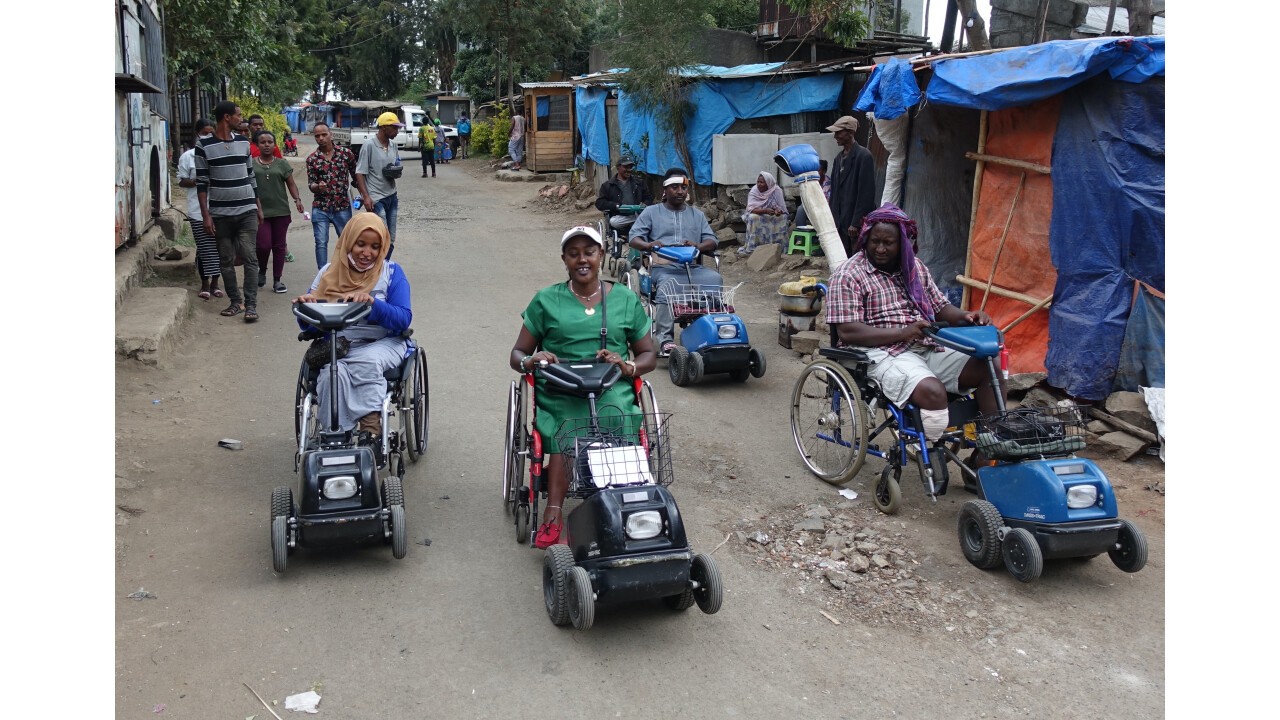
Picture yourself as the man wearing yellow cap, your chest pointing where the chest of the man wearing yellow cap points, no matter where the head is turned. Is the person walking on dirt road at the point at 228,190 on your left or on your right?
on your right

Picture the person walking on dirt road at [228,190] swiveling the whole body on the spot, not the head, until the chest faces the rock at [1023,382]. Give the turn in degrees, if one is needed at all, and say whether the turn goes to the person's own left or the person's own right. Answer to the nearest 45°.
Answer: approximately 45° to the person's own left

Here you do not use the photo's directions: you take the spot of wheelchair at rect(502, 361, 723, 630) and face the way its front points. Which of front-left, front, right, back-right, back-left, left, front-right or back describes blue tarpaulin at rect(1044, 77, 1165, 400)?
back-left

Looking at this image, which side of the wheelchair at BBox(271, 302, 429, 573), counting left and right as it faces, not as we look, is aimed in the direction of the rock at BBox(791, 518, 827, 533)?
left

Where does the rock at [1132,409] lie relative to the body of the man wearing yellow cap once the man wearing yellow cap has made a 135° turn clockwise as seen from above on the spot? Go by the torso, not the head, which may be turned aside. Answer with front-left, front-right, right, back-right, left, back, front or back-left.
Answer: back-left

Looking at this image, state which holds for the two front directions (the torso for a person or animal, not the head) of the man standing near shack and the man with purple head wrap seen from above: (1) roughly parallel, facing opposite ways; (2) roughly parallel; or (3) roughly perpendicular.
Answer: roughly perpendicular

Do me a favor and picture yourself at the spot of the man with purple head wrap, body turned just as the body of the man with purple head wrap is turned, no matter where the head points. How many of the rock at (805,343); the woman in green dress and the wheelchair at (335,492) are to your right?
2

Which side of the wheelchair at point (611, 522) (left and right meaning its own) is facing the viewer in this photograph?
front

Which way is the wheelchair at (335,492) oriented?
toward the camera

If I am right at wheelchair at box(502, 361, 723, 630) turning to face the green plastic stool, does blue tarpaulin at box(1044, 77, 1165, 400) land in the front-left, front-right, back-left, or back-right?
front-right

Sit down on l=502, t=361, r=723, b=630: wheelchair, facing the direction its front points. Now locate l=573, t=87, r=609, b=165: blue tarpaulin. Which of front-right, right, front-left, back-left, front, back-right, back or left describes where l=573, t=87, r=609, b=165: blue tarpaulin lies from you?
back

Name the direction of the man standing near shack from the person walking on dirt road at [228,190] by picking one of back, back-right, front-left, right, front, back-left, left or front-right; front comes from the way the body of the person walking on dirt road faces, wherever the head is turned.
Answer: left
